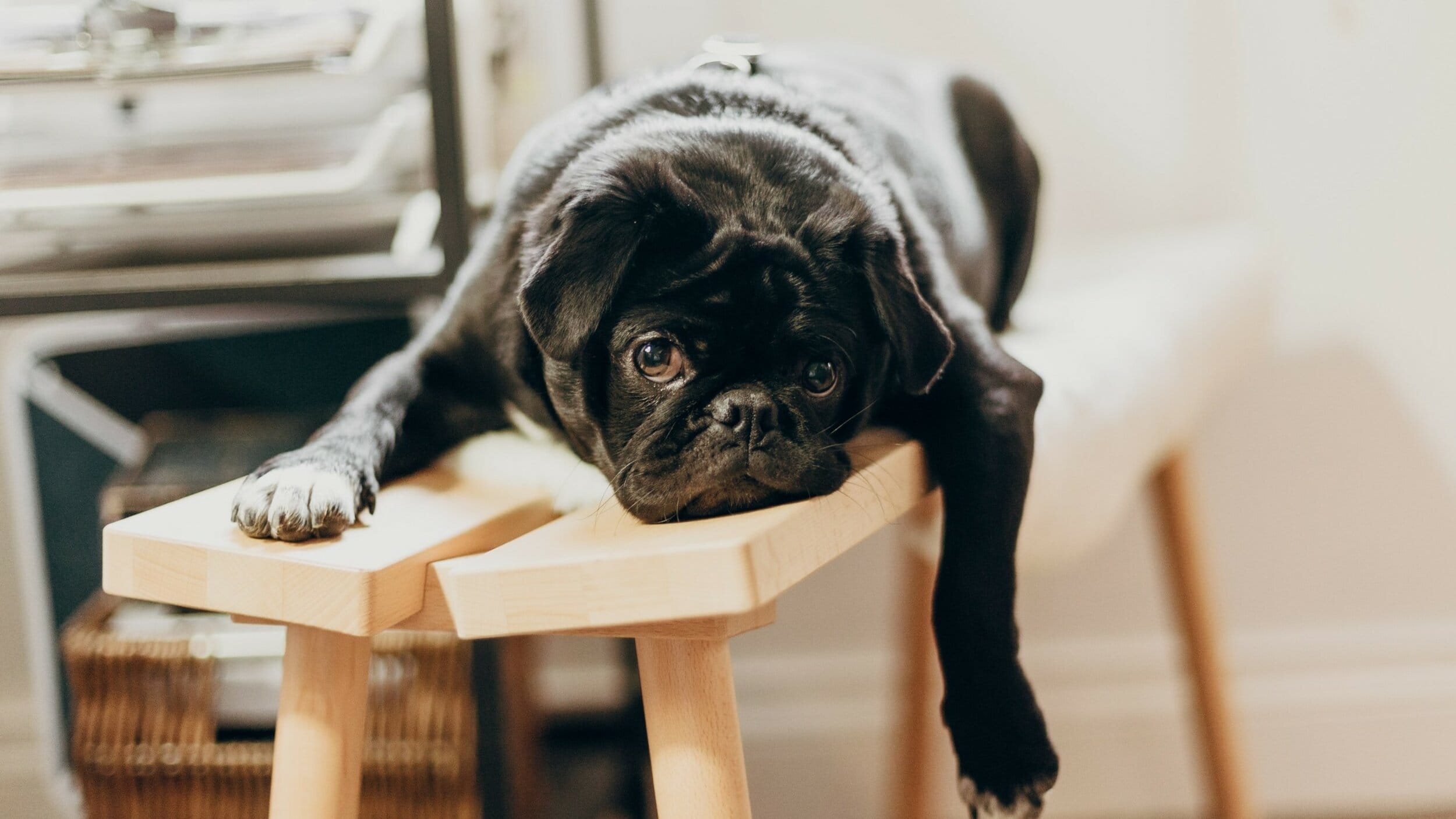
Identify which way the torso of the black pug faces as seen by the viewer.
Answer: toward the camera
